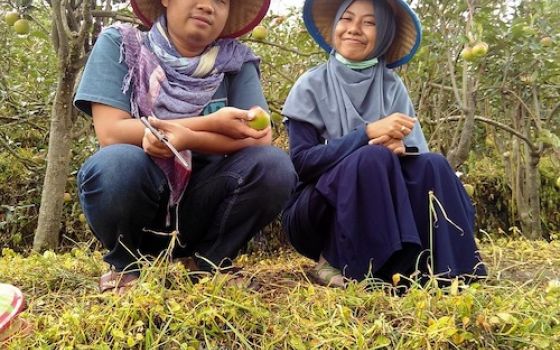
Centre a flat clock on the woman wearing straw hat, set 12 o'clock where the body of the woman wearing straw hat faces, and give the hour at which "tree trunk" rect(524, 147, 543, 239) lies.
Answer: The tree trunk is roughly at 8 o'clock from the woman wearing straw hat.

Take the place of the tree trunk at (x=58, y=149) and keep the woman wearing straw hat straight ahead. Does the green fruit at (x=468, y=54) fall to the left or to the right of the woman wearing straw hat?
left

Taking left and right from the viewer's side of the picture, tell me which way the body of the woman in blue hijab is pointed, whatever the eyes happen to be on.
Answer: facing the viewer and to the right of the viewer

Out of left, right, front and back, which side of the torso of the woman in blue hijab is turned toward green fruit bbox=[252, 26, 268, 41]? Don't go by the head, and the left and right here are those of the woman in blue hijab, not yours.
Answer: back

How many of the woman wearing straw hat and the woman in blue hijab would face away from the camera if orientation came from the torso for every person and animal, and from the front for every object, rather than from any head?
0

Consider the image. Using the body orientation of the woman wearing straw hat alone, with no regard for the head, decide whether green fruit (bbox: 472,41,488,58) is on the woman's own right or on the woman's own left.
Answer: on the woman's own left

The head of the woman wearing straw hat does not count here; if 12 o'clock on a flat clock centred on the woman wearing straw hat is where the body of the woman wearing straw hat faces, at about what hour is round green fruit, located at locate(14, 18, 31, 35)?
The round green fruit is roughly at 5 o'clock from the woman wearing straw hat.

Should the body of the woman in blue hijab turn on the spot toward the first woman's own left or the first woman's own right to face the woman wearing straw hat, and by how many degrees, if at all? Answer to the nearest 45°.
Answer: approximately 90° to the first woman's own right

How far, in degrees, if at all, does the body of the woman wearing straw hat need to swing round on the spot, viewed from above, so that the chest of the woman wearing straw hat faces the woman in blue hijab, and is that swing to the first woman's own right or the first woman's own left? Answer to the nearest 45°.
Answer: approximately 90° to the first woman's own left

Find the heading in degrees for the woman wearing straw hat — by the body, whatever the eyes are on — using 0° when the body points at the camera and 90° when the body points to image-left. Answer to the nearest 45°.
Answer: approximately 0°

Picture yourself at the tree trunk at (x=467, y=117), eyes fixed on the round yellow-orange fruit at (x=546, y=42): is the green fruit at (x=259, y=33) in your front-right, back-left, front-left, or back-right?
back-left

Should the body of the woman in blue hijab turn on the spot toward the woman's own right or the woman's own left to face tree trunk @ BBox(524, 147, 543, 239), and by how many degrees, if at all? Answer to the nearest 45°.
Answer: approximately 90° to the woman's own left
